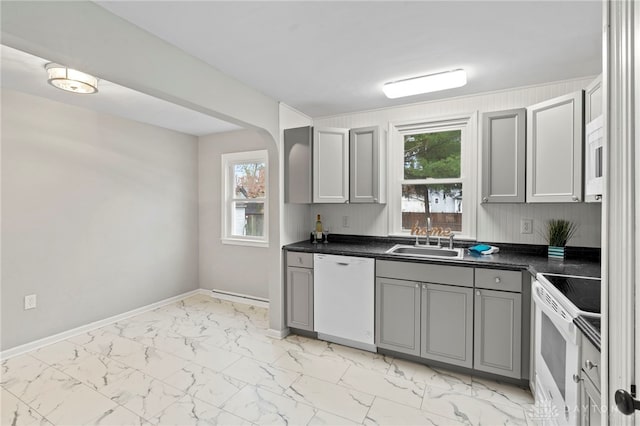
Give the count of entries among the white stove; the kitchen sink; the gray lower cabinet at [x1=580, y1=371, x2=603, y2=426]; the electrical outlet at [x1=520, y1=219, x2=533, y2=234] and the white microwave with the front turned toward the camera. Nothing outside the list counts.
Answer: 2

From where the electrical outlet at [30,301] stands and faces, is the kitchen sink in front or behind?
in front

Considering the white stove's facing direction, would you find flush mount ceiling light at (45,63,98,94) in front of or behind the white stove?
in front

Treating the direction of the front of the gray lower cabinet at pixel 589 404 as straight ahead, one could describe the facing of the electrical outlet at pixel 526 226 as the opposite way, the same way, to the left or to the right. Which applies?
to the left

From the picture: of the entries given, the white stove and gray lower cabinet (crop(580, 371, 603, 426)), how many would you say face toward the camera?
0

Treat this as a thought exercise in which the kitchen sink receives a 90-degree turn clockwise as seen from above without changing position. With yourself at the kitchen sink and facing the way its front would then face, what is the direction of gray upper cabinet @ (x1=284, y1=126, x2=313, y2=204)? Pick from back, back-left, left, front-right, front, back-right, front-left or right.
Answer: front

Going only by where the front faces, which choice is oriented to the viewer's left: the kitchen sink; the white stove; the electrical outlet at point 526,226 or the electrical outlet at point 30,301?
the white stove

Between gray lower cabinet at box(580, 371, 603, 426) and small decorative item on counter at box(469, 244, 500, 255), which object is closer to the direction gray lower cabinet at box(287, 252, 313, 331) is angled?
the gray lower cabinet

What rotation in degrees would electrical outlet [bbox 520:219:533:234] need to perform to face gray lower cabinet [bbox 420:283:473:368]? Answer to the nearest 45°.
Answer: approximately 45° to its right

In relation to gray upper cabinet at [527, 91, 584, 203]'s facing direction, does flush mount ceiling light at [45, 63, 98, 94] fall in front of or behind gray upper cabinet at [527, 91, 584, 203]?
in front

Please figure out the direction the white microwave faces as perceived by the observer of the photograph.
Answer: facing to the left of the viewer
